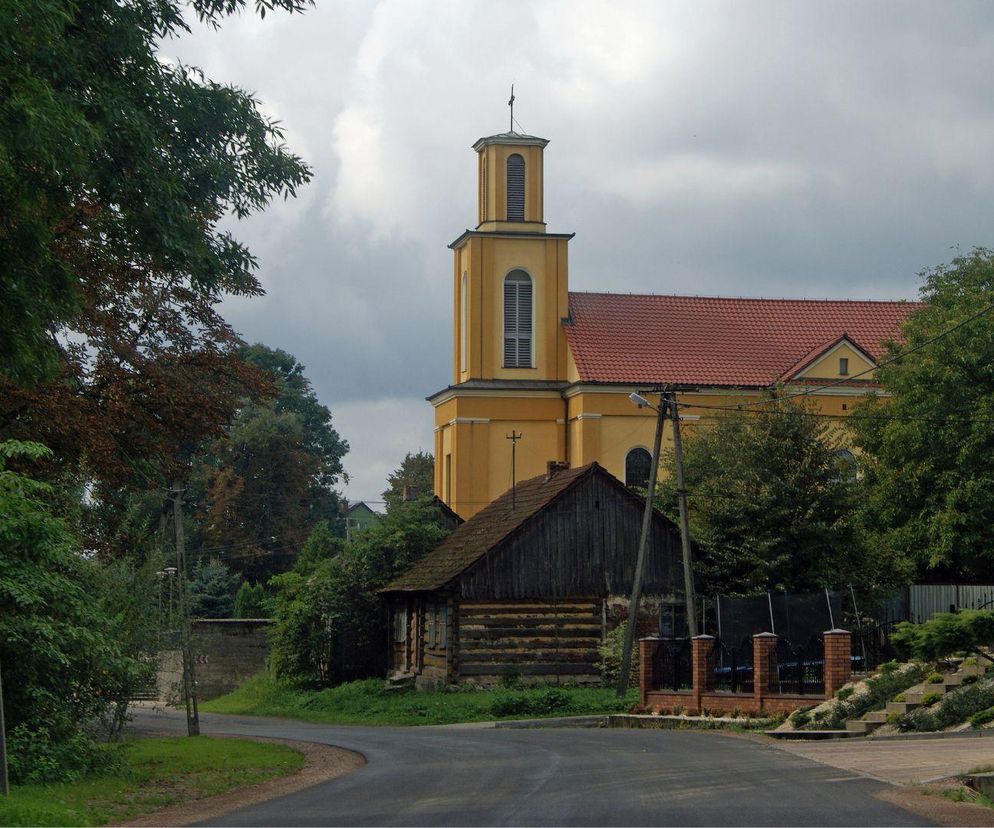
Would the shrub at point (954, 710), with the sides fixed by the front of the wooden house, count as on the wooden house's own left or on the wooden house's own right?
on the wooden house's own left
